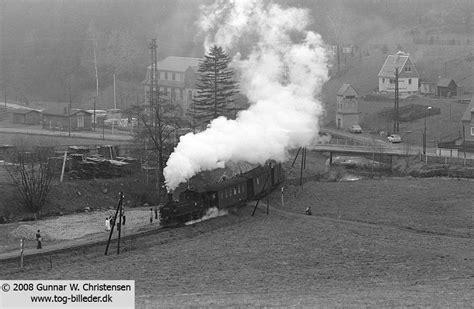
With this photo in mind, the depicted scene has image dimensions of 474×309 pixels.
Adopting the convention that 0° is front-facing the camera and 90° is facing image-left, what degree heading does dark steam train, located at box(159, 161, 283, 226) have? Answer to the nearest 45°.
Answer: approximately 45°
